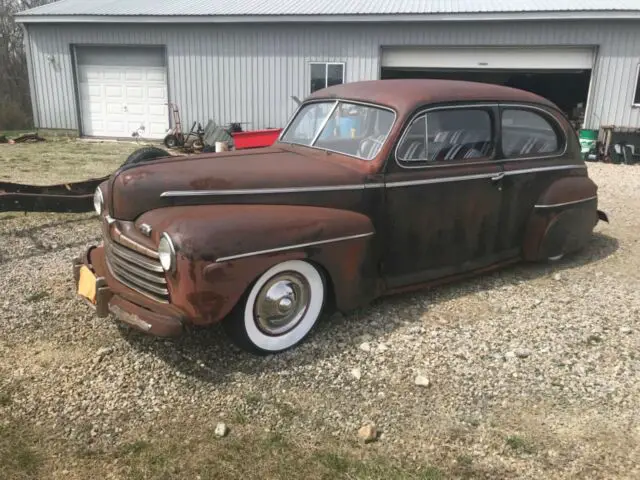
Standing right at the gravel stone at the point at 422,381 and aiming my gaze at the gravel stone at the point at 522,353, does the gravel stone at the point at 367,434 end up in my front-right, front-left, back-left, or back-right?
back-right

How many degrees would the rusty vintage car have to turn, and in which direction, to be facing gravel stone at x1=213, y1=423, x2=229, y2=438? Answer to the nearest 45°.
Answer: approximately 45° to its left

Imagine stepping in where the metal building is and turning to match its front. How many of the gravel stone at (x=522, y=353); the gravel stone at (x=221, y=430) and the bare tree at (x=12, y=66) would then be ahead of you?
2

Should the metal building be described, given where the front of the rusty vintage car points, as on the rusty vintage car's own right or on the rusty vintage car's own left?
on the rusty vintage car's own right

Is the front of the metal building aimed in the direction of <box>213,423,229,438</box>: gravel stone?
yes

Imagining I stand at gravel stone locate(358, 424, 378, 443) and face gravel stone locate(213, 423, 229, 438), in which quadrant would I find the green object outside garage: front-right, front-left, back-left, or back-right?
back-right

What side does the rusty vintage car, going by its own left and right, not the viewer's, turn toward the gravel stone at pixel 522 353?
left

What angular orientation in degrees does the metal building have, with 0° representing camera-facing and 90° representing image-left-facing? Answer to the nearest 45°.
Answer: approximately 0°

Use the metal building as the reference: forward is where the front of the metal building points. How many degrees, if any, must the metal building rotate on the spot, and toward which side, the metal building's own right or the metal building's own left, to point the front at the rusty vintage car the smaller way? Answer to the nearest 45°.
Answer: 0° — it already faces it

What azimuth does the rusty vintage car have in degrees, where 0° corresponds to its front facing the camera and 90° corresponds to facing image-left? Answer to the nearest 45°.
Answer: approximately 45°
